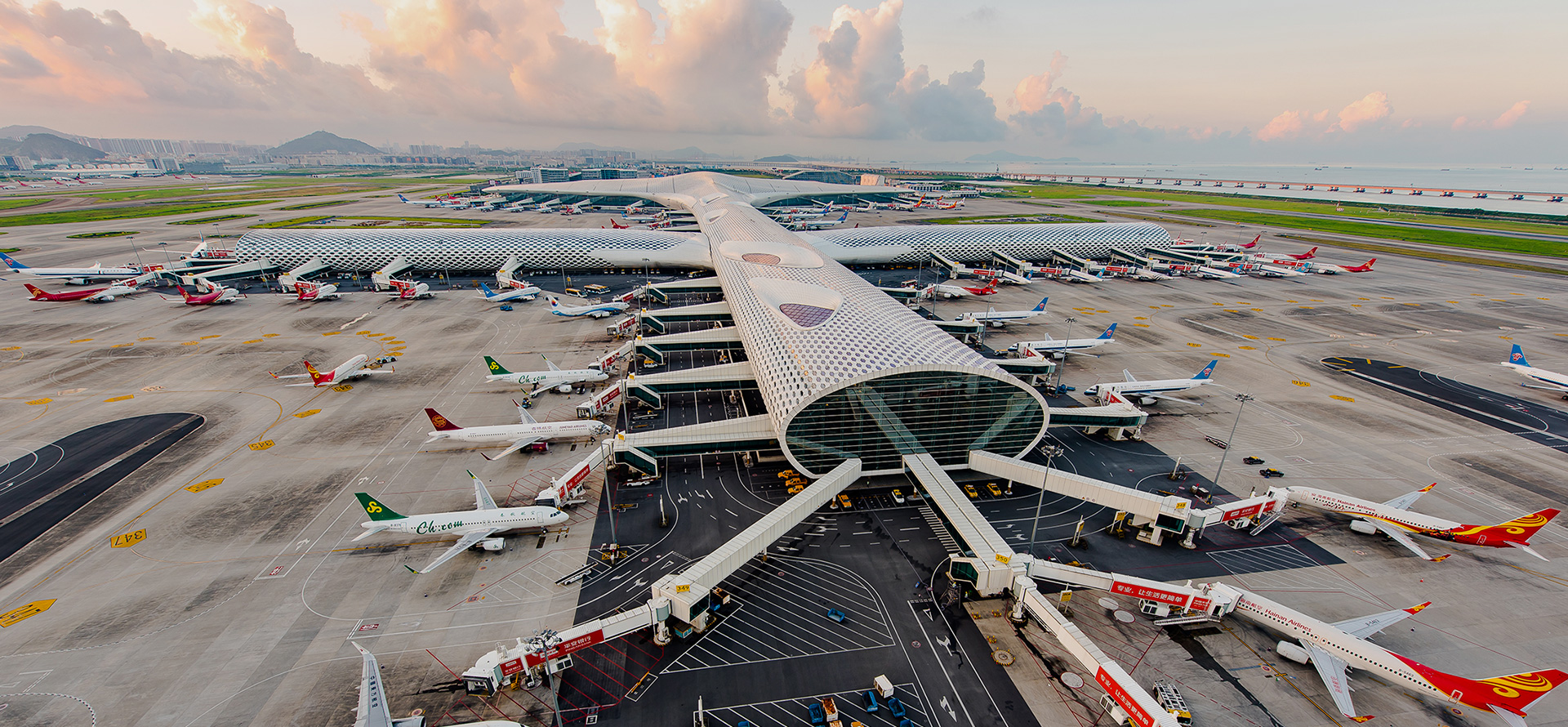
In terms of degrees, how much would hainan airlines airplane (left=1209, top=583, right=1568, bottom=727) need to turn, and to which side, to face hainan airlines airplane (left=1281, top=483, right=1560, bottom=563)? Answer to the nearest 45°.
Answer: approximately 90° to its right

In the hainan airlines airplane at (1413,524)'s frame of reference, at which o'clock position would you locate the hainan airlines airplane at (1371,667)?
The hainan airlines airplane at (1371,667) is roughly at 9 o'clock from the hainan airlines airplane at (1413,524).

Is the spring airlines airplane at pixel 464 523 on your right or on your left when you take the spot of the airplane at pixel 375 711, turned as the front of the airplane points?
on your left

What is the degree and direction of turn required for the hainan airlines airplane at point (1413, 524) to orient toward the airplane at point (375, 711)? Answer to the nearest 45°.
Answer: approximately 45° to its left

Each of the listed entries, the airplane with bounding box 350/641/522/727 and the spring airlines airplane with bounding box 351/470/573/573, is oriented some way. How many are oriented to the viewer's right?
2

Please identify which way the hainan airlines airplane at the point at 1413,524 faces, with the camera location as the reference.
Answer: facing to the left of the viewer

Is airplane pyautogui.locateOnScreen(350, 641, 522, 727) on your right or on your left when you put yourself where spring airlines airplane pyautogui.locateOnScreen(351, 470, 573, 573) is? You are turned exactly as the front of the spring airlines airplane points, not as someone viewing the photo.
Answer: on your right

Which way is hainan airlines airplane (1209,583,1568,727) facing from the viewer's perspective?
to the viewer's left

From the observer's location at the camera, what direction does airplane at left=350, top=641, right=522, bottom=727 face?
facing to the right of the viewer

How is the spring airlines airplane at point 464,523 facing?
to the viewer's right
